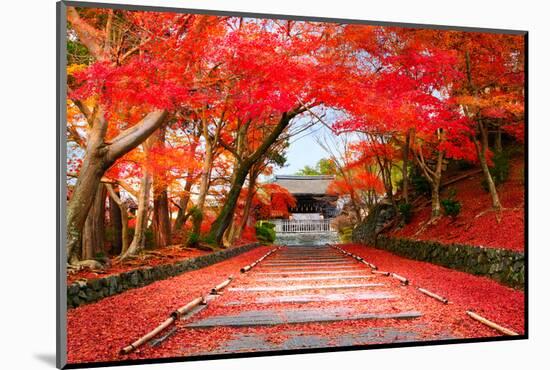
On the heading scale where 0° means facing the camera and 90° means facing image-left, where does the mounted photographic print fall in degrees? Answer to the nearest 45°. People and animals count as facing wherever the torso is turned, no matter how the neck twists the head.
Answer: approximately 315°
